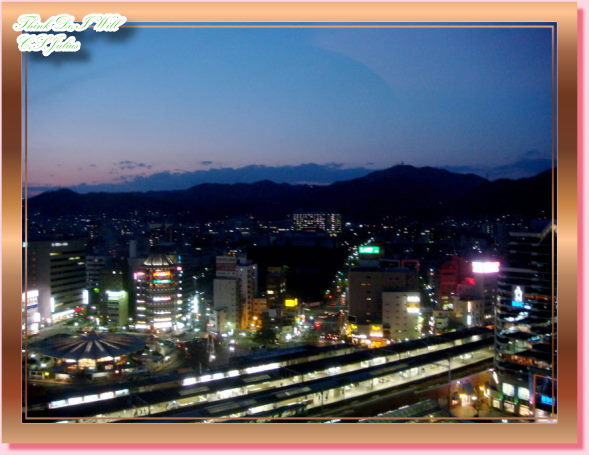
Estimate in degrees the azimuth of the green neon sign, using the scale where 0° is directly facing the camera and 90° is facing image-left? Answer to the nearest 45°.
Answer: approximately 0°
